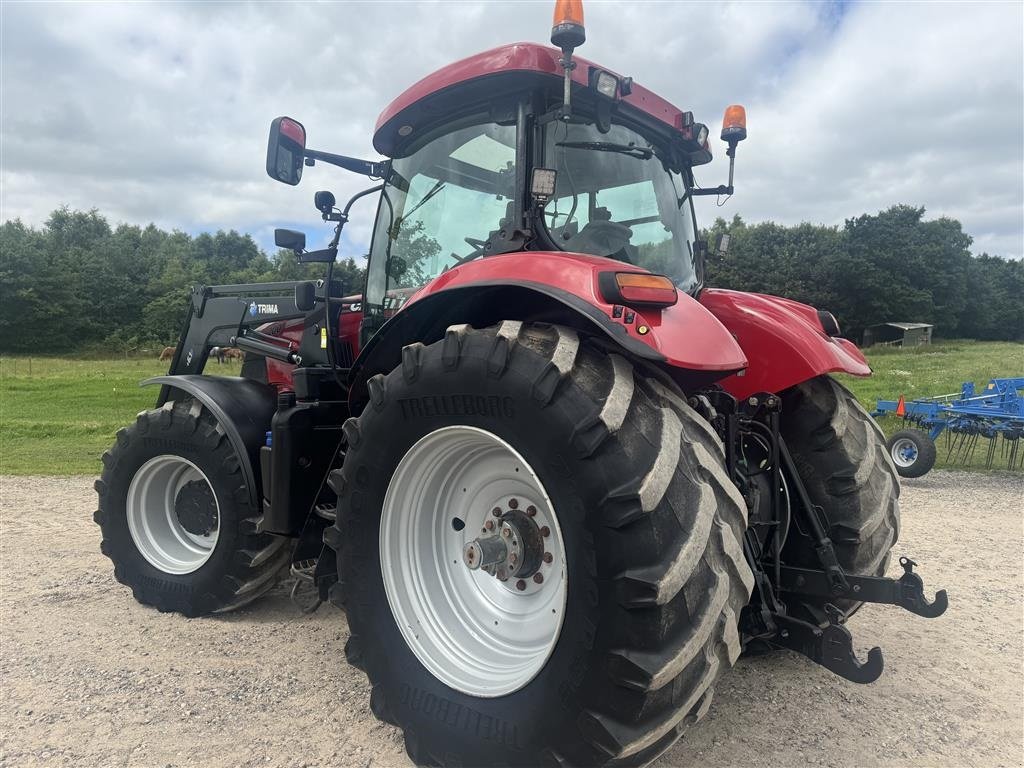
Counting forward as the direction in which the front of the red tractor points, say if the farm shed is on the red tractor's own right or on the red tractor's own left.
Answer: on the red tractor's own right

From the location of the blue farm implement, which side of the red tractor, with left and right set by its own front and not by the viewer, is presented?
right

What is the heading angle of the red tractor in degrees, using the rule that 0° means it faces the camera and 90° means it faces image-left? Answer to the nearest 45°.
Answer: approximately 135°
